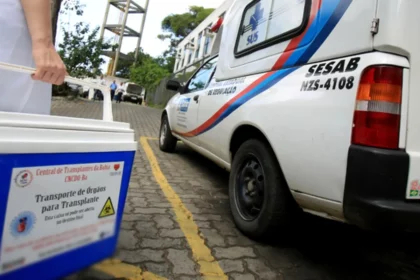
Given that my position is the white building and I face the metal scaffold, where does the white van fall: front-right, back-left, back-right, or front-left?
back-left

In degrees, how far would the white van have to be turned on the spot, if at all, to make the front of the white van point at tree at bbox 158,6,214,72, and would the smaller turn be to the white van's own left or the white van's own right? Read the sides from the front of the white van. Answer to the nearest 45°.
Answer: approximately 45° to the white van's own right

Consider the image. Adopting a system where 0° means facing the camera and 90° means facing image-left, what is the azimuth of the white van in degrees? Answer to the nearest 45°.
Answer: approximately 135°
